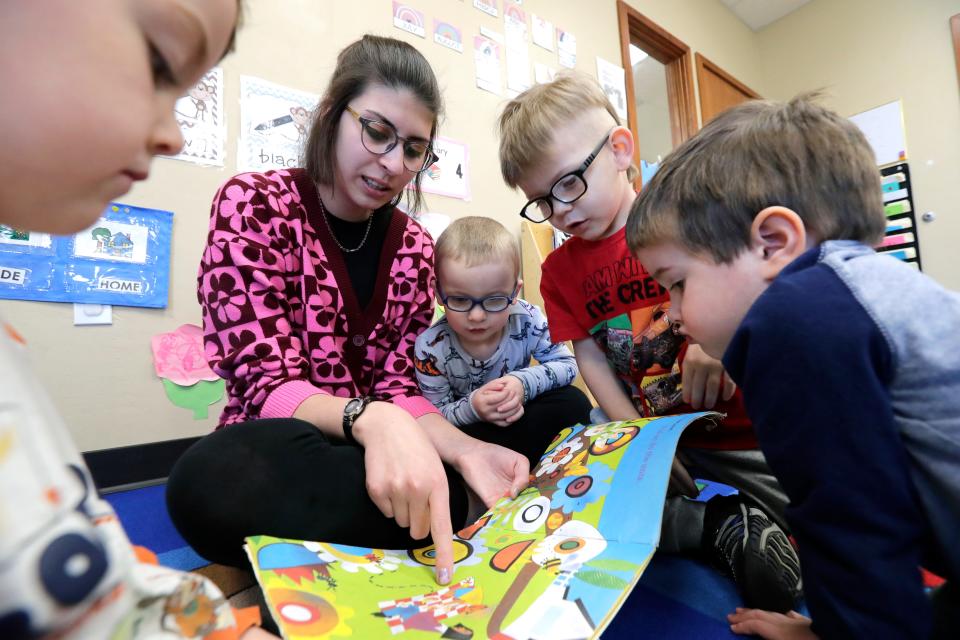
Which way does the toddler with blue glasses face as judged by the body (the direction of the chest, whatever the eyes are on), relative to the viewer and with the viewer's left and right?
facing the viewer

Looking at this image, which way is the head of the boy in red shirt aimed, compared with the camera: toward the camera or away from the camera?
toward the camera

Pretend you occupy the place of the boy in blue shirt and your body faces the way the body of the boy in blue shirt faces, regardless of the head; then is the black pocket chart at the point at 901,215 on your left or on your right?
on your right

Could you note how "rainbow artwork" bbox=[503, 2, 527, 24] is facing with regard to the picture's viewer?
facing the viewer and to the right of the viewer

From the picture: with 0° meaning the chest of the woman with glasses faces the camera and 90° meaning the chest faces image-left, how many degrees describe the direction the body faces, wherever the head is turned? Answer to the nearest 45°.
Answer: approximately 315°

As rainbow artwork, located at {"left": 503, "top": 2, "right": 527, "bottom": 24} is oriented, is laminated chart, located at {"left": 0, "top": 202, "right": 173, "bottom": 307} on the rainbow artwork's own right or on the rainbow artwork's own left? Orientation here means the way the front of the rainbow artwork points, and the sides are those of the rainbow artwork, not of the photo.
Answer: on the rainbow artwork's own right

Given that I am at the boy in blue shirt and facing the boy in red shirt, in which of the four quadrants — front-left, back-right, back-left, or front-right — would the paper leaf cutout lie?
front-left

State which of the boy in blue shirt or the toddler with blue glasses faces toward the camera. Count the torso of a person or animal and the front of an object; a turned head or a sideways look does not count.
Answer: the toddler with blue glasses

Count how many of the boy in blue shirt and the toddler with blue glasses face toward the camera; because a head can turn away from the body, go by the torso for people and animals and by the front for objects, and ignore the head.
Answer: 1

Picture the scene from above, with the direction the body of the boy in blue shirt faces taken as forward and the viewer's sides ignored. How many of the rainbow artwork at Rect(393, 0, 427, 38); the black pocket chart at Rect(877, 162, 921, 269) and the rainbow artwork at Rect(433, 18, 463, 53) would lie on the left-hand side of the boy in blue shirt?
0

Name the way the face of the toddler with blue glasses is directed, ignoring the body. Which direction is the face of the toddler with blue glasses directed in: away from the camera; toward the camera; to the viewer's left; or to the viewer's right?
toward the camera

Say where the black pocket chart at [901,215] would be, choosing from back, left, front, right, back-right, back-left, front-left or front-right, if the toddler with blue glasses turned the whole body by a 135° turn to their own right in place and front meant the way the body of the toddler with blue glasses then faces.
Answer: right

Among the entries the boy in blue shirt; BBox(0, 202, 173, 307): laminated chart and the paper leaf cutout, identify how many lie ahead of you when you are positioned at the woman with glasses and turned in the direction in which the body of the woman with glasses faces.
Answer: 1

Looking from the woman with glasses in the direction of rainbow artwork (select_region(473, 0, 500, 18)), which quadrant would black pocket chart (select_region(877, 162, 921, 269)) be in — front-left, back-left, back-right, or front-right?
front-right

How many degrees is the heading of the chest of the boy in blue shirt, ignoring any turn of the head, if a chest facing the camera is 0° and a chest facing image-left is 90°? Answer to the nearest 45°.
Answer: approximately 90°

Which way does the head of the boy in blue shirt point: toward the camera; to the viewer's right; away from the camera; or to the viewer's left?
to the viewer's left
